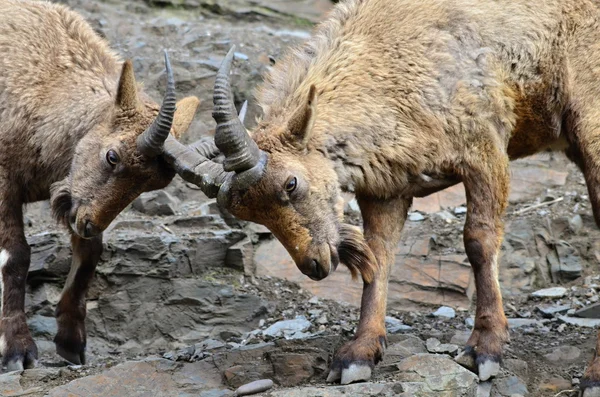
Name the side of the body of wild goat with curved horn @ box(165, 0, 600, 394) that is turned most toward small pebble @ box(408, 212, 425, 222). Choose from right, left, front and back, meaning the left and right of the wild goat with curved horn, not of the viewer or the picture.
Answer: right

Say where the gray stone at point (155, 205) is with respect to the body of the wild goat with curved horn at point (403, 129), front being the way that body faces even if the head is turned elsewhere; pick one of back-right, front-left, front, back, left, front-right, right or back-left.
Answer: front-right

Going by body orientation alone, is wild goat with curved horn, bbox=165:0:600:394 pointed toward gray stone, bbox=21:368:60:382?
yes

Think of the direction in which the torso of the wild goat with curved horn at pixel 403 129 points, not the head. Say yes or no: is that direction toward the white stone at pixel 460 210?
no

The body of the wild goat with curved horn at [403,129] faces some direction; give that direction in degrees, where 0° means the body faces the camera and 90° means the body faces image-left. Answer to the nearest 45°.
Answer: approximately 90°

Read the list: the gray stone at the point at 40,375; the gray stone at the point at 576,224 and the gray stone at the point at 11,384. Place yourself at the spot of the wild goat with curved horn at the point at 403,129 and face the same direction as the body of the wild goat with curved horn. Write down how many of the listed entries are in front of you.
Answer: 2

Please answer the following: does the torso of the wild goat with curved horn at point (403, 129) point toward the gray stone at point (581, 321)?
no

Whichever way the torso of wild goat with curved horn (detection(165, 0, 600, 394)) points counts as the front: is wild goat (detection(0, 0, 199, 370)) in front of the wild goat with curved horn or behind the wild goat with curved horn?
in front

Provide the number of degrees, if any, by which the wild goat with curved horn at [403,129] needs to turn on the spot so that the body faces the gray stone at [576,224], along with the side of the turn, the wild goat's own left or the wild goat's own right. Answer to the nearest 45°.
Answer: approximately 135° to the wild goat's own right

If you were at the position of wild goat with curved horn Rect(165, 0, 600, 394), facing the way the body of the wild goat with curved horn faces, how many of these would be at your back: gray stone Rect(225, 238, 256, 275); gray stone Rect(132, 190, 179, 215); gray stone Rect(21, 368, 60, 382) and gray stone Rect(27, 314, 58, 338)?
0

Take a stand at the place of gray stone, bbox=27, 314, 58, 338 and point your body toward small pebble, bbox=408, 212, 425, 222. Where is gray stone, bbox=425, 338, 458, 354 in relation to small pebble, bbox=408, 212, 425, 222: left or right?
right
